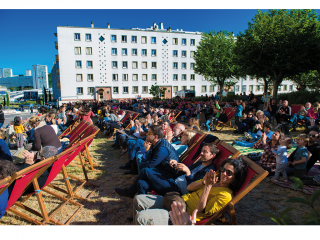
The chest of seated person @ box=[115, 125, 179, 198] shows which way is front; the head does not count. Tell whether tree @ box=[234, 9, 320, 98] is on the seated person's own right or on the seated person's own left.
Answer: on the seated person's own right

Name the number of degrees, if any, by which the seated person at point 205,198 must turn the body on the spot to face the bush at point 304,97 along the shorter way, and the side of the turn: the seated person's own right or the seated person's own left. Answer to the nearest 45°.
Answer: approximately 135° to the seated person's own right

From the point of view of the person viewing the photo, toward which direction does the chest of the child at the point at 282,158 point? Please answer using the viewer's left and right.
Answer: facing to the left of the viewer

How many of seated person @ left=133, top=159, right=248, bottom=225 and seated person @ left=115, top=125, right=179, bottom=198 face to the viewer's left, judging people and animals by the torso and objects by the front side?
2

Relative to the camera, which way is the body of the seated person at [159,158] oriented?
to the viewer's left

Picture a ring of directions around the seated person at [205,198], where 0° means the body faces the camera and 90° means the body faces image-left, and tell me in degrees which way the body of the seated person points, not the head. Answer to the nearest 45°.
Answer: approximately 90°

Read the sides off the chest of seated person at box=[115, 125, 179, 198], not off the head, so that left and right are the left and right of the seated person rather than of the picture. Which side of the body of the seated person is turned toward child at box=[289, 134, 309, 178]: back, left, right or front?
back

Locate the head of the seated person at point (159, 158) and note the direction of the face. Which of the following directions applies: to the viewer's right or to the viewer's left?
to the viewer's left
